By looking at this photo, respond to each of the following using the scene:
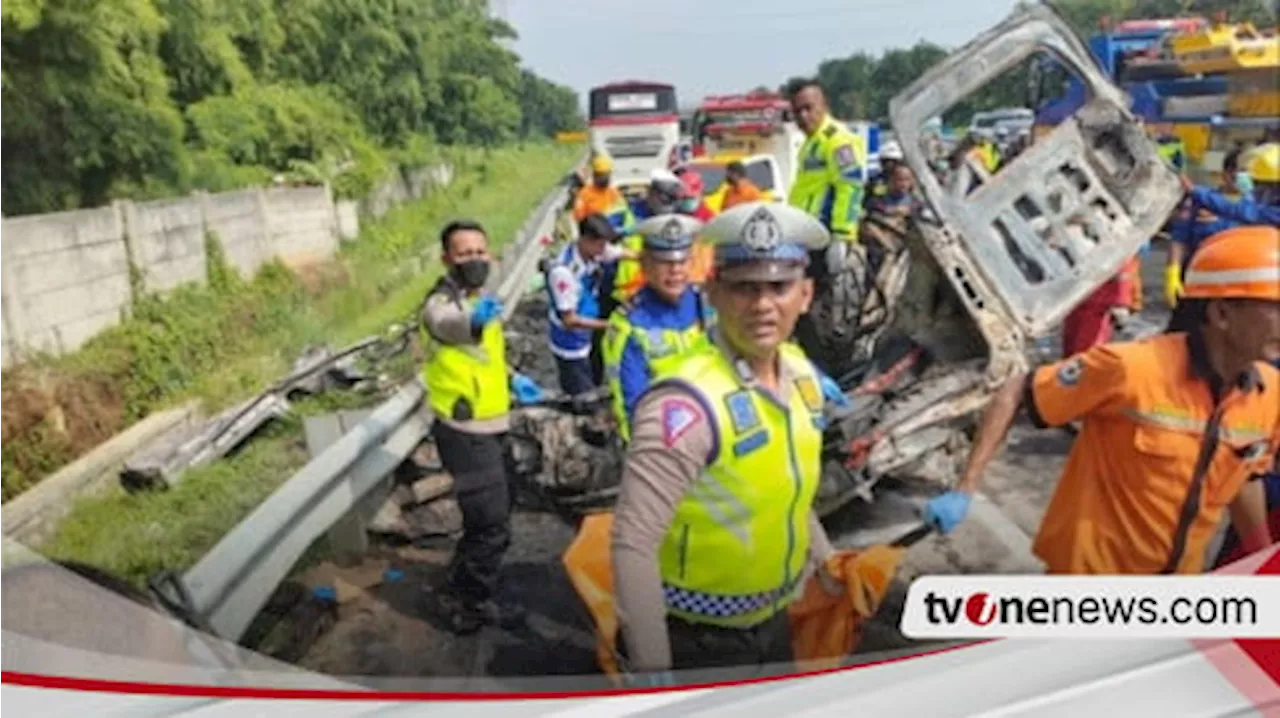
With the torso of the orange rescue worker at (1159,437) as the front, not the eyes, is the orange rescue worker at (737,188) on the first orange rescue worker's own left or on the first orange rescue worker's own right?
on the first orange rescue worker's own right

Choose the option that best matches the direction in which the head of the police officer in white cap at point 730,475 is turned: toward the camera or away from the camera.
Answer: toward the camera

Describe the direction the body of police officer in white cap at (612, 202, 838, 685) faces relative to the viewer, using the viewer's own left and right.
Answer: facing the viewer and to the right of the viewer

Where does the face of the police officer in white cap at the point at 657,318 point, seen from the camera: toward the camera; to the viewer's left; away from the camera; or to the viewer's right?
toward the camera

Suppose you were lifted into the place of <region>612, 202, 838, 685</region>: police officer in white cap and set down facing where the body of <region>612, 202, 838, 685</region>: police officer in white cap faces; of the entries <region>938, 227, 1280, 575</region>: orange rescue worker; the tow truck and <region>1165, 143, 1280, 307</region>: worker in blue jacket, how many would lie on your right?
0

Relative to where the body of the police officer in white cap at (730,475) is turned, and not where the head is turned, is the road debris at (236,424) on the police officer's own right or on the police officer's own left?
on the police officer's own right

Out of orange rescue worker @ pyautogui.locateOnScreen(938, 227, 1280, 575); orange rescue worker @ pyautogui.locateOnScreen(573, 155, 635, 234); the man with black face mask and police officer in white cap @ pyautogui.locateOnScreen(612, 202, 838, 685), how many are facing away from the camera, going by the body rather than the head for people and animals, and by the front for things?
0

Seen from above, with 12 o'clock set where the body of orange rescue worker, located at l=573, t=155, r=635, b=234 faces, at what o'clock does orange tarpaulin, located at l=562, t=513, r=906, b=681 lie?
The orange tarpaulin is roughly at 11 o'clock from the orange rescue worker.

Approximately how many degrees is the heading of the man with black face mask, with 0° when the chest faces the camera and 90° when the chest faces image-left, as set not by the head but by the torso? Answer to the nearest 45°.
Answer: approximately 315°

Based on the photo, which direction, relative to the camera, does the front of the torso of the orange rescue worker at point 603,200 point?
toward the camera
